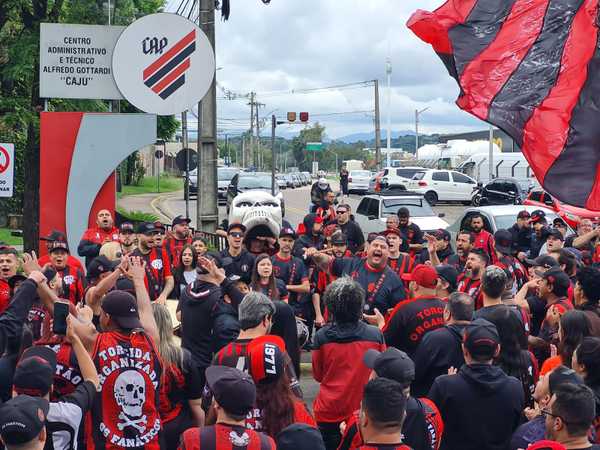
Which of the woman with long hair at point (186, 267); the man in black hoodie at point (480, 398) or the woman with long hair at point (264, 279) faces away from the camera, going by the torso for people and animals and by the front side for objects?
the man in black hoodie

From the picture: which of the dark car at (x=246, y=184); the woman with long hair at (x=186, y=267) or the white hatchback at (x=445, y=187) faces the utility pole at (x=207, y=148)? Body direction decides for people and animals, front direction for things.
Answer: the dark car

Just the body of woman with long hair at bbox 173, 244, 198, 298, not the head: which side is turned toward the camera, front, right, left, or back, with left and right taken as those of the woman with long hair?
front

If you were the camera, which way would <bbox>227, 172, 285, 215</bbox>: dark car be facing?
facing the viewer

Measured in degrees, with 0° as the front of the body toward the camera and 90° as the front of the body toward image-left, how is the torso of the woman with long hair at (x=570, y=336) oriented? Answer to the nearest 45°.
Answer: approximately 135°

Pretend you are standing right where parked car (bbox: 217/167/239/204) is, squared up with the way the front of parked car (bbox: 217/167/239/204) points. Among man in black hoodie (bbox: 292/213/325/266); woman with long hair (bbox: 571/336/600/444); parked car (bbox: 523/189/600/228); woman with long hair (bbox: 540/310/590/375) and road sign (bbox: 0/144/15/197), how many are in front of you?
5

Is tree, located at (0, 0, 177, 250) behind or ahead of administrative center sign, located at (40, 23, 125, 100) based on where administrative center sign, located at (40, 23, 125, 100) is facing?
behind

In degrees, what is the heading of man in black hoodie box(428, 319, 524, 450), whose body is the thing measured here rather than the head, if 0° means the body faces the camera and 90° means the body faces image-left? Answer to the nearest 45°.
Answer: approximately 180°

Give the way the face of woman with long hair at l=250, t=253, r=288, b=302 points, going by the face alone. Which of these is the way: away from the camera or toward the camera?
toward the camera

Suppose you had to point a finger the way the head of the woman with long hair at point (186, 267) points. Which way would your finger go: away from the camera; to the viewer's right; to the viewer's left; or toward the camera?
toward the camera

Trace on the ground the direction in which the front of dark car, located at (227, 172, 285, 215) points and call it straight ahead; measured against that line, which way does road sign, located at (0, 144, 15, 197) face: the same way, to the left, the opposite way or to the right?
the same way
